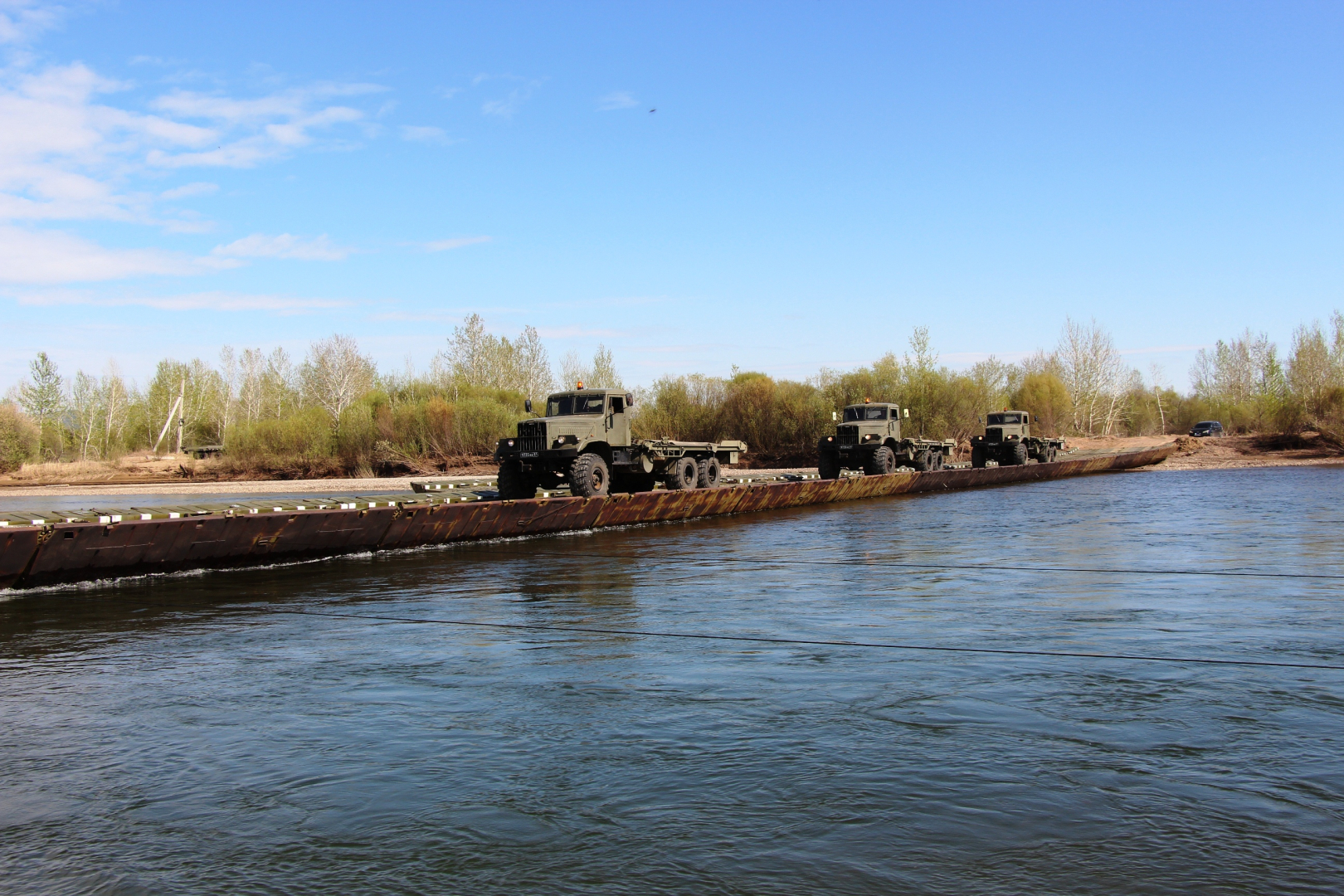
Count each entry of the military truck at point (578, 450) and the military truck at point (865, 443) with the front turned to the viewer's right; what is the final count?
0

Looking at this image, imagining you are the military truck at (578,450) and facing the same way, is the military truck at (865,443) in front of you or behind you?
behind

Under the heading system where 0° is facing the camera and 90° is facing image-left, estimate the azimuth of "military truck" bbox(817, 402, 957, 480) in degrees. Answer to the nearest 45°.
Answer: approximately 45°

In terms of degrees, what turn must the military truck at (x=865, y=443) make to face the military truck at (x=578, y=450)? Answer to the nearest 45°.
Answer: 0° — it already faces it

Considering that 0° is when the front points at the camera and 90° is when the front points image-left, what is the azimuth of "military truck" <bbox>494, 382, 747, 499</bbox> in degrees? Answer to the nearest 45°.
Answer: approximately 45°
